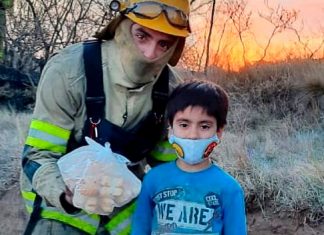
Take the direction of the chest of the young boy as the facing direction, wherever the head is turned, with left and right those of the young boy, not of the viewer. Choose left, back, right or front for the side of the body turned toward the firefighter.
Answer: right

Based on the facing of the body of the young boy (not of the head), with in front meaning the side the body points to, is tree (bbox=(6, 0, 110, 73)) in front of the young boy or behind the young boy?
behind

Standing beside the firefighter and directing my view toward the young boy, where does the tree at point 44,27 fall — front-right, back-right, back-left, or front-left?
back-left

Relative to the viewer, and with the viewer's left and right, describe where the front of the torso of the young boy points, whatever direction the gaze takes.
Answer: facing the viewer
